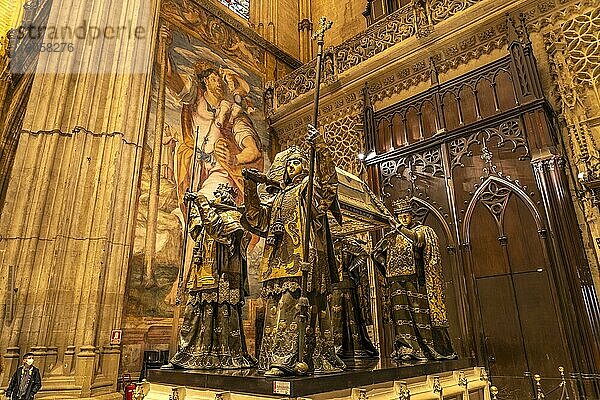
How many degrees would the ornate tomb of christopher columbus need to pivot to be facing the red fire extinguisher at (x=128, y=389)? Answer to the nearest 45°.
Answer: approximately 45° to its right

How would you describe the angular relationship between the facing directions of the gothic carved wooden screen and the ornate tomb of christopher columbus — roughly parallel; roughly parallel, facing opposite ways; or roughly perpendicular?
roughly parallel

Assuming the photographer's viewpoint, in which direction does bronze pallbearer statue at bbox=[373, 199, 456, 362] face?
facing the viewer and to the left of the viewer

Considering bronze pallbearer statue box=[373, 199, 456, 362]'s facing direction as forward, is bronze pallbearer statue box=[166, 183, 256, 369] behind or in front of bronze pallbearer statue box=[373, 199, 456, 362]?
in front

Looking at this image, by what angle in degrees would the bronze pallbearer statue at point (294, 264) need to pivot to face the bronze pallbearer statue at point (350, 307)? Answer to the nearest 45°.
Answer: approximately 135° to its right

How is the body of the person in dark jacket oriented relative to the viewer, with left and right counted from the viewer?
facing the viewer

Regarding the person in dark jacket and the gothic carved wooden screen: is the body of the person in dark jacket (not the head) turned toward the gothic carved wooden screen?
no

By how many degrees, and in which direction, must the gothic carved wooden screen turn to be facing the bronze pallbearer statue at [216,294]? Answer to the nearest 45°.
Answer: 0° — it already faces it

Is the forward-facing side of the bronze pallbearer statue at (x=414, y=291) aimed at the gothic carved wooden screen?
no

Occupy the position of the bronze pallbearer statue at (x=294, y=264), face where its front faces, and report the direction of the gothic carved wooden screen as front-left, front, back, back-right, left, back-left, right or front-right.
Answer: back

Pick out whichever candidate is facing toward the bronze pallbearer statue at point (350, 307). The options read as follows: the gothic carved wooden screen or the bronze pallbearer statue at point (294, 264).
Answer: the gothic carved wooden screen

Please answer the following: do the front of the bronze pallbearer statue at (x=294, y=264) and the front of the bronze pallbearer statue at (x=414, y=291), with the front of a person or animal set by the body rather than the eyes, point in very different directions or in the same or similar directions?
same or similar directions

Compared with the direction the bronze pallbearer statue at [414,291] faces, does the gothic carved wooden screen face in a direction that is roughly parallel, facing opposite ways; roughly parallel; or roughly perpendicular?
roughly parallel

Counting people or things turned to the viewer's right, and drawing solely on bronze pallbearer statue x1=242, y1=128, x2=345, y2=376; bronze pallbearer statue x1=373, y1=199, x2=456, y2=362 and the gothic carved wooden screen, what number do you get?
0

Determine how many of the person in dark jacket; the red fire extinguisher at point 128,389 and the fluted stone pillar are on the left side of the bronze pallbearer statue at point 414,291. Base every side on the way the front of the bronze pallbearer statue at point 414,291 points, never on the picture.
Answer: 0

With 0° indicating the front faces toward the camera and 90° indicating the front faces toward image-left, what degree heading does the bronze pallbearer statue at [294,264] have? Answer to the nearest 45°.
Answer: approximately 45°

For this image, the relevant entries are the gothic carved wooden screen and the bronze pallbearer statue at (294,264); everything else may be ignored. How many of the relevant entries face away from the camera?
0

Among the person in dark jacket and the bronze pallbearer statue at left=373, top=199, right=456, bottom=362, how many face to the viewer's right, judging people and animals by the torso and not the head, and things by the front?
0
